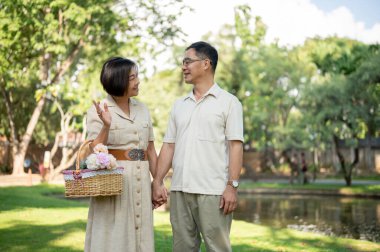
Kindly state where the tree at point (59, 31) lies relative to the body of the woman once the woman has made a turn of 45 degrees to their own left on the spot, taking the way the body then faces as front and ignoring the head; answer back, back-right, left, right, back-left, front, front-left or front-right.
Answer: left

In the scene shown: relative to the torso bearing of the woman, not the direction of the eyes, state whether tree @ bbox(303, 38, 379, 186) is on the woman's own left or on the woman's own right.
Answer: on the woman's own left

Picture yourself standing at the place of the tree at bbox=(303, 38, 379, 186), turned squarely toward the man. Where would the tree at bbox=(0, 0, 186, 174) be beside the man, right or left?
right

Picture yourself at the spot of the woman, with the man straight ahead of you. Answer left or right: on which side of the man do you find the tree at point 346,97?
left

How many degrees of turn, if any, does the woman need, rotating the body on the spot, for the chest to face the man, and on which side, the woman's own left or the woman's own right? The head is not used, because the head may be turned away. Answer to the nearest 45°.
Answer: approximately 45° to the woman's own left

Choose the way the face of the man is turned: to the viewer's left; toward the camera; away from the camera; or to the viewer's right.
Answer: to the viewer's left
